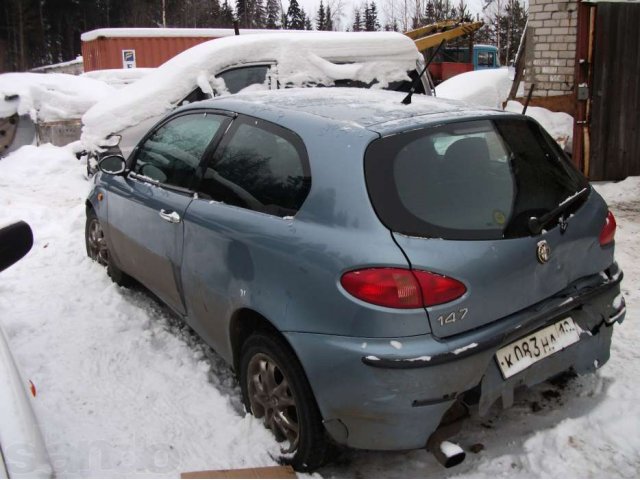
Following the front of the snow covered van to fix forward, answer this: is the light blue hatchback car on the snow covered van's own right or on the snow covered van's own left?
on the snow covered van's own left

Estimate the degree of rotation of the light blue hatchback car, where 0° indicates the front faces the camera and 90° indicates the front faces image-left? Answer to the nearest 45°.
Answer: approximately 135°

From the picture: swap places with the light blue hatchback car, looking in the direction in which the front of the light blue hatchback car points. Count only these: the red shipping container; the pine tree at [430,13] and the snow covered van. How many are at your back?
0

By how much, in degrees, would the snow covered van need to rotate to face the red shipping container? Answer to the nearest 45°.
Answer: approximately 90° to its right

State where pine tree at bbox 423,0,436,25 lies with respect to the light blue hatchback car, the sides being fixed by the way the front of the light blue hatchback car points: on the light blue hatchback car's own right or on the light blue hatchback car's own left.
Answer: on the light blue hatchback car's own right

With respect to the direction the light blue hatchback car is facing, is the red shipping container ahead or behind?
ahead

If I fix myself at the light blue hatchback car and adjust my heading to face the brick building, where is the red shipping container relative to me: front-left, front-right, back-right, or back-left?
front-left

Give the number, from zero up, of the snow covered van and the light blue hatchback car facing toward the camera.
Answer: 0

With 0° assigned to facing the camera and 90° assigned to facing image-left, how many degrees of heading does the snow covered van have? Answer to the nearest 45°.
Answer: approximately 90°

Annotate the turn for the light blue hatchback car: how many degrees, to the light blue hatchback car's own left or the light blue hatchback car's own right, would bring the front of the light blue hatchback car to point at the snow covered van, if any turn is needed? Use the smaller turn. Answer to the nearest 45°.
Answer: approximately 45° to the light blue hatchback car's own right

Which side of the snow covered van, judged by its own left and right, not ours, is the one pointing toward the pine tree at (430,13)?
right

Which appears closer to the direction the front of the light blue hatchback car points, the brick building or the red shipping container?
the red shipping container
